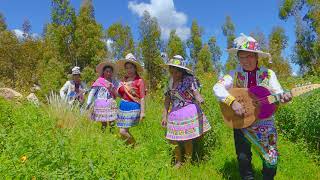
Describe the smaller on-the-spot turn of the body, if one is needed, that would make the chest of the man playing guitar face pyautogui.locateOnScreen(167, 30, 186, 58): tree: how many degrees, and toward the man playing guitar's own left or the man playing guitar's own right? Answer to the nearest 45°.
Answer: approximately 180°

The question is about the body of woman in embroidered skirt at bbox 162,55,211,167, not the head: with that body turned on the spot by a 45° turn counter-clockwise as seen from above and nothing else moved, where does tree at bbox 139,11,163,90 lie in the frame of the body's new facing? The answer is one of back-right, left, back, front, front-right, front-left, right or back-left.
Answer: back

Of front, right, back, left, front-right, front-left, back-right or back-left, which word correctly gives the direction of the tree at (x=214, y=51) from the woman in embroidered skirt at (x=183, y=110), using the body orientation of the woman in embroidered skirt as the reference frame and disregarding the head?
back-right

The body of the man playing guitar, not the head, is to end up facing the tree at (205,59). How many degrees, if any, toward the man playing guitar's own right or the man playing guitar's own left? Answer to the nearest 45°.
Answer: approximately 180°

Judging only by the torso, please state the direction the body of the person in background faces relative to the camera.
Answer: toward the camera

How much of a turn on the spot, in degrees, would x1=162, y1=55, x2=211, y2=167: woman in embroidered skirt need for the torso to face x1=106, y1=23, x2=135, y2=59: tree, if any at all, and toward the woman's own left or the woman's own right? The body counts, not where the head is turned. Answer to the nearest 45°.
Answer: approximately 135° to the woman's own right

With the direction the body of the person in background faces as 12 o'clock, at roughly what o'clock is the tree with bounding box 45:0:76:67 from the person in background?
The tree is roughly at 6 o'clock from the person in background.

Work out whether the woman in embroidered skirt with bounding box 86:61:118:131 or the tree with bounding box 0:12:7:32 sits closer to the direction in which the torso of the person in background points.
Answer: the woman in embroidered skirt

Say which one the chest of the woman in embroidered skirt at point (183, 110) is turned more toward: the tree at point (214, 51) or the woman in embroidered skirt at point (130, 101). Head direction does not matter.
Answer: the woman in embroidered skirt

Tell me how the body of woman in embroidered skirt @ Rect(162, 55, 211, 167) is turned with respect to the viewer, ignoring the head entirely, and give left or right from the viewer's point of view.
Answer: facing the viewer and to the left of the viewer

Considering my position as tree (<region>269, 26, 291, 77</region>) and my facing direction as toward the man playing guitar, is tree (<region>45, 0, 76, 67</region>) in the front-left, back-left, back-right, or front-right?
front-right

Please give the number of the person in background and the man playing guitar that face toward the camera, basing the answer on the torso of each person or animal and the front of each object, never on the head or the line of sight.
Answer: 2

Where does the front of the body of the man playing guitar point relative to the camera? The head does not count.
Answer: toward the camera
